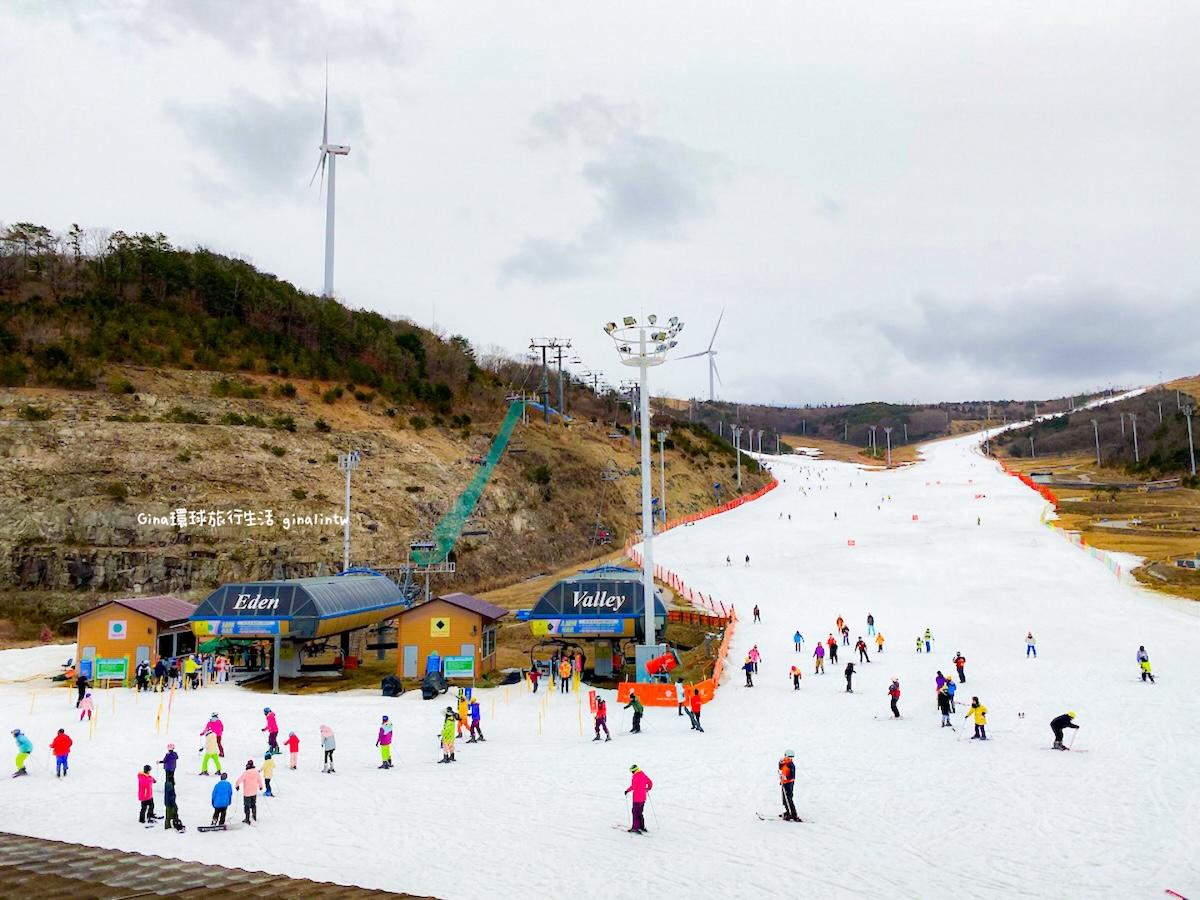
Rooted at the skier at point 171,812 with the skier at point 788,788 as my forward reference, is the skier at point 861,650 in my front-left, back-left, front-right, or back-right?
front-left

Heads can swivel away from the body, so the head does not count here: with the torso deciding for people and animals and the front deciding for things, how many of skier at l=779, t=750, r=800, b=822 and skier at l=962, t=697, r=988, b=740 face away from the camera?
0

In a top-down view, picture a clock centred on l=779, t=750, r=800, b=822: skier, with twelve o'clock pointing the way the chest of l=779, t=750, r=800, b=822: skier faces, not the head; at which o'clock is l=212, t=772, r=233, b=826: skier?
l=212, t=772, r=233, b=826: skier is roughly at 1 o'clock from l=779, t=750, r=800, b=822: skier.

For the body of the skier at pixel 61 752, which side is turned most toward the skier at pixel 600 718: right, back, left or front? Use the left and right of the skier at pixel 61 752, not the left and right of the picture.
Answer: right

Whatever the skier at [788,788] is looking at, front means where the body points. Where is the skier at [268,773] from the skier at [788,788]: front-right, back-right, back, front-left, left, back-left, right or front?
front-right

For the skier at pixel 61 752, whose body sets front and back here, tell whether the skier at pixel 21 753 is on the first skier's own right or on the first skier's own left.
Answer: on the first skier's own left

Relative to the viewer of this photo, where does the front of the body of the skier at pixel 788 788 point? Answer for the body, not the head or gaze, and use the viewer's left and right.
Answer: facing the viewer and to the left of the viewer

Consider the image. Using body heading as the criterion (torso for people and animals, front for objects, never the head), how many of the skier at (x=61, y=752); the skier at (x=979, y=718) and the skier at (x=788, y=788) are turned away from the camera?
1

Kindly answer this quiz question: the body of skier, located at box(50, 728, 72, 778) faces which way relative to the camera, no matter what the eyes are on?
away from the camera

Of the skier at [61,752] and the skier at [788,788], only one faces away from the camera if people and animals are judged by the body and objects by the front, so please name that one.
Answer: the skier at [61,752]

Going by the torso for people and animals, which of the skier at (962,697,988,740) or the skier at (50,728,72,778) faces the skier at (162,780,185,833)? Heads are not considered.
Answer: the skier at (962,697,988,740)

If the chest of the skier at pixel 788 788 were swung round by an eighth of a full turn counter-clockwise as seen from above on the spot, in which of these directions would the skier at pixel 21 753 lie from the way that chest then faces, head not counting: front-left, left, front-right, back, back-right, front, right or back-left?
right

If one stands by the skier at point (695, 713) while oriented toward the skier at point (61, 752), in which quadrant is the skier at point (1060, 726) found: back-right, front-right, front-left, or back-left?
back-left

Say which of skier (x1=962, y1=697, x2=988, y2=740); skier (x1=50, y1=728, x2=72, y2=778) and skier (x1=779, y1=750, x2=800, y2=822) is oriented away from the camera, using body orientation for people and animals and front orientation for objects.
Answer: skier (x1=50, y1=728, x2=72, y2=778)

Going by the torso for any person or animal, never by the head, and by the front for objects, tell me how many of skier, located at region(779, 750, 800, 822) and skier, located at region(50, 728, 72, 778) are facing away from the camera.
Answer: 1
